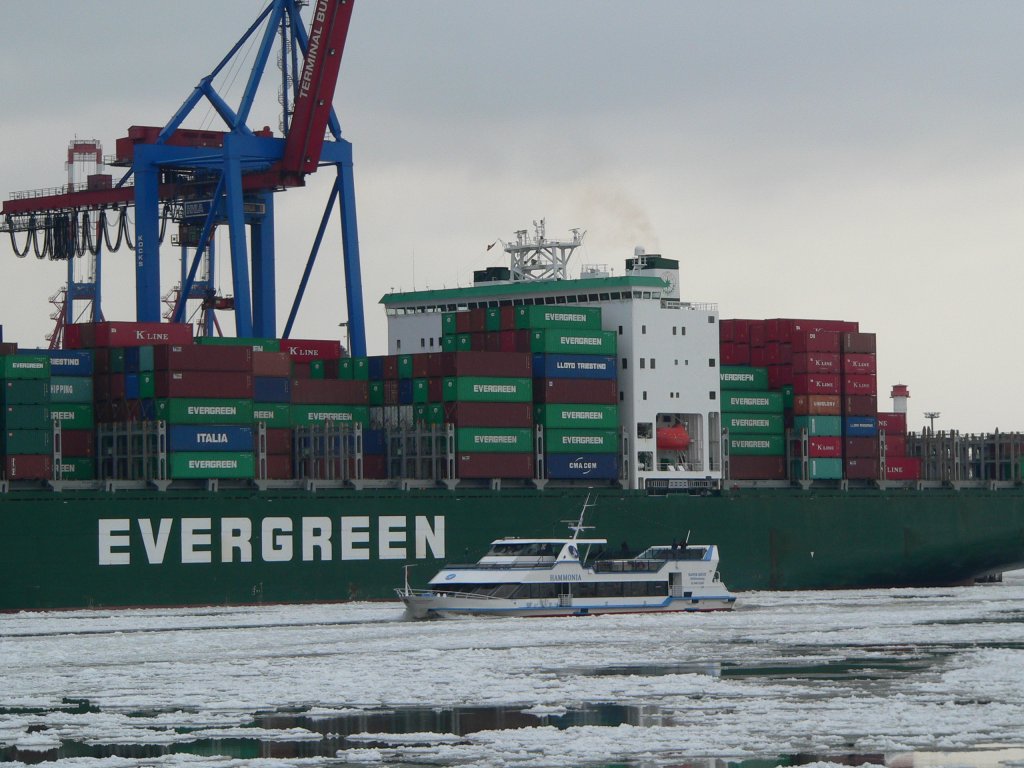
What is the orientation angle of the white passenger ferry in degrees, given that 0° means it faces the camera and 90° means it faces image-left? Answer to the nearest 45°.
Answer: approximately 90°

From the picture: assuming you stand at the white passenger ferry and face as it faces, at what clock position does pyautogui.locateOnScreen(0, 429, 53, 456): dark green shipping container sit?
The dark green shipping container is roughly at 12 o'clock from the white passenger ferry.

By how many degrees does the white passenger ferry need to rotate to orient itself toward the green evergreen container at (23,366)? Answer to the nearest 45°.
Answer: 0° — it already faces it

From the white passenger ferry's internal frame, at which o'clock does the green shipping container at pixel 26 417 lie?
The green shipping container is roughly at 12 o'clock from the white passenger ferry.
